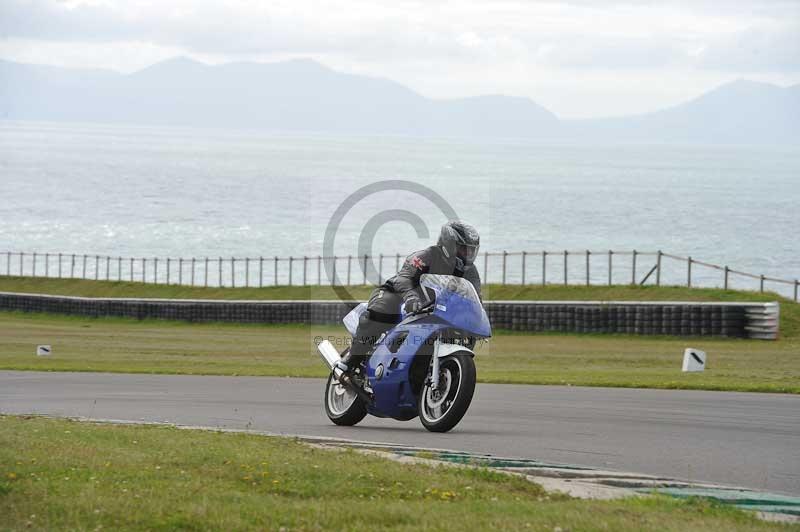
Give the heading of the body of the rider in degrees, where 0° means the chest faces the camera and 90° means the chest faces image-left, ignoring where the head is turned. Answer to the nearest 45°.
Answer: approximately 315°

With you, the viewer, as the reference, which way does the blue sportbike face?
facing the viewer and to the right of the viewer

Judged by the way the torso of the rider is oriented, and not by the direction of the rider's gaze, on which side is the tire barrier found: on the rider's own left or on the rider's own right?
on the rider's own left

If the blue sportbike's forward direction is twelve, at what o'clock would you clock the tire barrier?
The tire barrier is roughly at 8 o'clock from the blue sportbike.

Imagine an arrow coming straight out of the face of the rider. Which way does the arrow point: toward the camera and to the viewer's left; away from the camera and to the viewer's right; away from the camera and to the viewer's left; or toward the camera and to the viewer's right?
toward the camera and to the viewer's right
